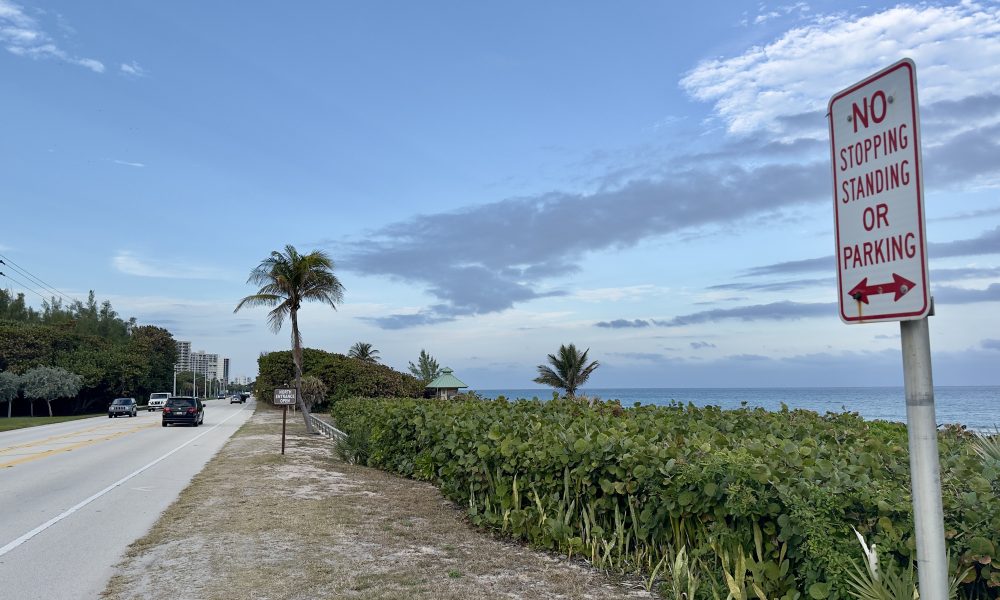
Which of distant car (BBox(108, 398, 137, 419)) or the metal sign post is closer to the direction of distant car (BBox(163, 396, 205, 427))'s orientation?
the distant car

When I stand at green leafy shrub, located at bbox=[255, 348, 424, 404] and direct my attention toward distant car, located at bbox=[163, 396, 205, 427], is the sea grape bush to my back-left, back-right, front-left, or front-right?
front-left

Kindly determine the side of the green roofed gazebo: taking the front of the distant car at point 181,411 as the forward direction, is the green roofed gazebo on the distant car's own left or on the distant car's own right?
on the distant car's own right

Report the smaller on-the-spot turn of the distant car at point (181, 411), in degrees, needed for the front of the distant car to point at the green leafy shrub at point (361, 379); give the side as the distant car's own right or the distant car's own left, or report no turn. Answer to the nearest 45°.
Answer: approximately 45° to the distant car's own right

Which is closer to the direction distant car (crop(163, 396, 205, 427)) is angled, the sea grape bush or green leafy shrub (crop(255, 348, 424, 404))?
the green leafy shrub

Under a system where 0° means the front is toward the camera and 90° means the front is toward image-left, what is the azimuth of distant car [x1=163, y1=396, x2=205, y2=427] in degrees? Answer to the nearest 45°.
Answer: approximately 180°

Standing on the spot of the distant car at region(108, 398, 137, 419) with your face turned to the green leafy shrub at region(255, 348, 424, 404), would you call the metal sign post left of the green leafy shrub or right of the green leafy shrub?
right

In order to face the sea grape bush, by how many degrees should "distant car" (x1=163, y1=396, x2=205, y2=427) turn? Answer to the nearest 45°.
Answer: approximately 180°

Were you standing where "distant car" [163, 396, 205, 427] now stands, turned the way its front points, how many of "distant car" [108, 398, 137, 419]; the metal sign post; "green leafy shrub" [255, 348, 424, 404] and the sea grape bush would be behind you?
2

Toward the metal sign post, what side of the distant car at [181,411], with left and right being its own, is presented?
back
